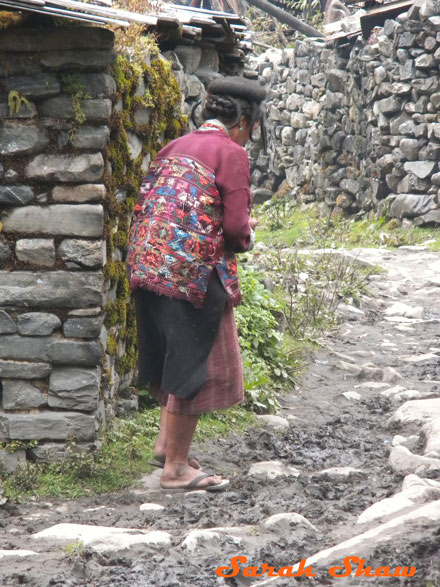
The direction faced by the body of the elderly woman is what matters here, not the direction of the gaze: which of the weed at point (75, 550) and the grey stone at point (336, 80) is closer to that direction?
the grey stone

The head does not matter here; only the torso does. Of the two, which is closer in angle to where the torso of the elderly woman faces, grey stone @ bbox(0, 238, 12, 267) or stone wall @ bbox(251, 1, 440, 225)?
the stone wall

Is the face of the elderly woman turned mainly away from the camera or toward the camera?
away from the camera

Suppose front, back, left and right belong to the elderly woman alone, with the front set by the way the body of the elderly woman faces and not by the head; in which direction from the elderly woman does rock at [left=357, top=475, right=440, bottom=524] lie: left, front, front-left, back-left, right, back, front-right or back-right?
right

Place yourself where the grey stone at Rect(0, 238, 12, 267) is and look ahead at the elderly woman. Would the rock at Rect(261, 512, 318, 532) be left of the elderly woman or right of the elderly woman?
right

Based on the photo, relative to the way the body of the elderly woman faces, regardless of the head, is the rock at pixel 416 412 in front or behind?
in front

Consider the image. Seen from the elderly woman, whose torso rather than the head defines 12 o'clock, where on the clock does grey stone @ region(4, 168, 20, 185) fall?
The grey stone is roughly at 8 o'clock from the elderly woman.

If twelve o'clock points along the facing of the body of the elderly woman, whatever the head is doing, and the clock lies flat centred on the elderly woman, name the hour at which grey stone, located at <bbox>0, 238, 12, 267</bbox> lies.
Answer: The grey stone is roughly at 8 o'clock from the elderly woman.

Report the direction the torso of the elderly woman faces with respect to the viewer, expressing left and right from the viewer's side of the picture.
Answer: facing away from the viewer and to the right of the viewer

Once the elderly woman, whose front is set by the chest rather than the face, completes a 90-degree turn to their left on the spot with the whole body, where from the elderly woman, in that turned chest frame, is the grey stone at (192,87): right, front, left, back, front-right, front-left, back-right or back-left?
front-right

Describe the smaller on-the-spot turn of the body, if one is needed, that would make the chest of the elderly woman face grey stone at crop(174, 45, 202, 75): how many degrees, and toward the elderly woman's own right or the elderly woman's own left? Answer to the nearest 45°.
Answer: approximately 45° to the elderly woman's own left
